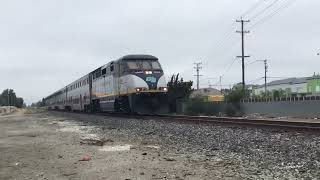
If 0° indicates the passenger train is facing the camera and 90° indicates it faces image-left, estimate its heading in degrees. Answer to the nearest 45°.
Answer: approximately 315°
